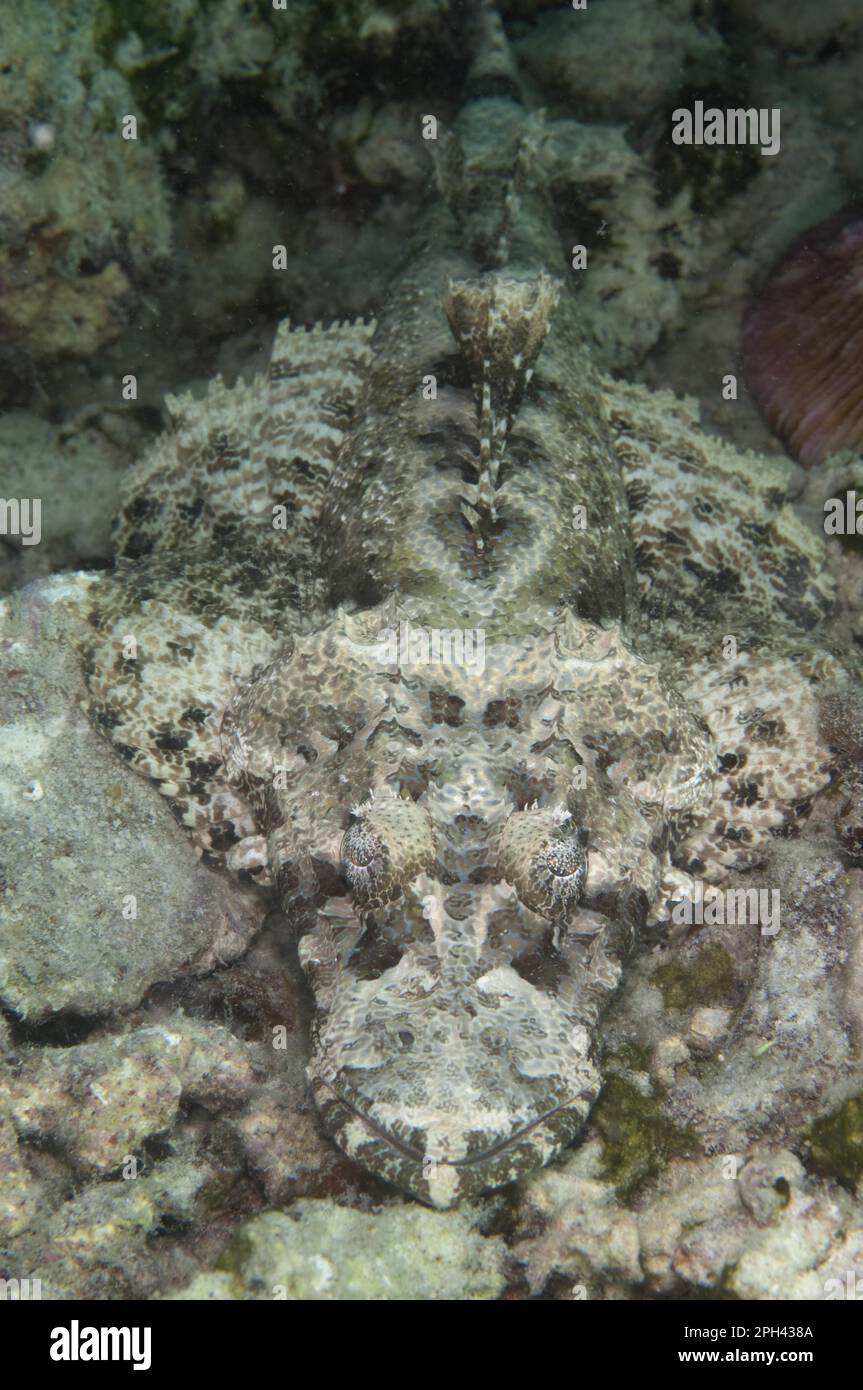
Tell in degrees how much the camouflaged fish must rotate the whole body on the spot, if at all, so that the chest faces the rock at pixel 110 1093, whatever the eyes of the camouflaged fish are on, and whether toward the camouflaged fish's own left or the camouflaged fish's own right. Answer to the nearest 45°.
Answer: approximately 45° to the camouflaged fish's own right

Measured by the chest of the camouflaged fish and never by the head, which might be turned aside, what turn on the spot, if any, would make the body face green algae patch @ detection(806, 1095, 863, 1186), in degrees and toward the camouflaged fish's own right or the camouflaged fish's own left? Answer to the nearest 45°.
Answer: approximately 45° to the camouflaged fish's own left

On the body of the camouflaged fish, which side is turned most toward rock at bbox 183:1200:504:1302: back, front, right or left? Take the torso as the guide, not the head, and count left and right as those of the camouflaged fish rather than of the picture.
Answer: front

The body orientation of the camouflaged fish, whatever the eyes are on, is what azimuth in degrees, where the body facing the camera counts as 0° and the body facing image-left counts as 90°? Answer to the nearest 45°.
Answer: approximately 0°
